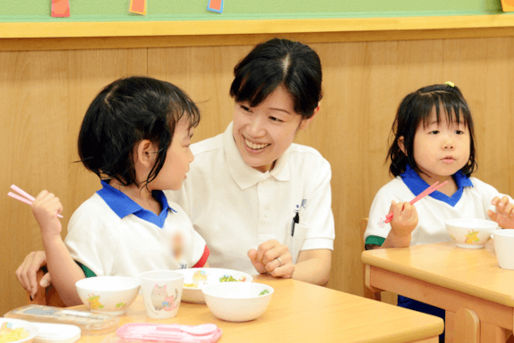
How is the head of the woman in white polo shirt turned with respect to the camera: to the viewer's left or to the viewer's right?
to the viewer's left

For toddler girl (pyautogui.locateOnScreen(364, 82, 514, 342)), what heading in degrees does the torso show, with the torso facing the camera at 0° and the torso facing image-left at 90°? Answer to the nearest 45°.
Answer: approximately 315°

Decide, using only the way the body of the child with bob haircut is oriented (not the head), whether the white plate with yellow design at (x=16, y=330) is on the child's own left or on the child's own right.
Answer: on the child's own right

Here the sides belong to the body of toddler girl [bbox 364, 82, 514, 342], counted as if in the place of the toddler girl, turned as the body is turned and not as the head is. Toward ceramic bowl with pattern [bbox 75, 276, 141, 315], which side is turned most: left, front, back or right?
right

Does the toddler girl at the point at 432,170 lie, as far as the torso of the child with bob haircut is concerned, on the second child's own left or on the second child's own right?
on the second child's own left

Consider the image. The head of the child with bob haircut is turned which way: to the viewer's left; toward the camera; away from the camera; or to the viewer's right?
to the viewer's right

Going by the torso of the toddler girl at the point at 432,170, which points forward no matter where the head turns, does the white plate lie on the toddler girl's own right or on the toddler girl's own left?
on the toddler girl's own right
